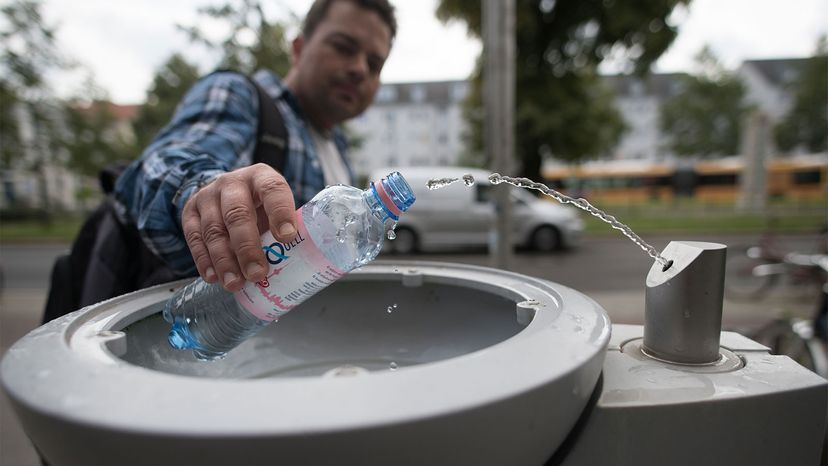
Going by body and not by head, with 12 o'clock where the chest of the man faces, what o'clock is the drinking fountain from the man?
The drinking fountain is roughly at 1 o'clock from the man.

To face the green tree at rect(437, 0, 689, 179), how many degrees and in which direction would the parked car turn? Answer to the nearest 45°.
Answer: approximately 45° to its left

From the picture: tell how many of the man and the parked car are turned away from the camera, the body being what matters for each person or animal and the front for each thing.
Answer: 0

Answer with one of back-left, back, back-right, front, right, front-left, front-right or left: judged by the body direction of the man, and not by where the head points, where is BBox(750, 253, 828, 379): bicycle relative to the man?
front-left

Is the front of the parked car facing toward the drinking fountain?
no

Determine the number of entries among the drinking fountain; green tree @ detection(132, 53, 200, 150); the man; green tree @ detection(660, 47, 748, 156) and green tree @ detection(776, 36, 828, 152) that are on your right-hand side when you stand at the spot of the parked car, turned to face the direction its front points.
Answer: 2

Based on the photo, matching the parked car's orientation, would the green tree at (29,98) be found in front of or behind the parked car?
behind

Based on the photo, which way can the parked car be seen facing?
to the viewer's right

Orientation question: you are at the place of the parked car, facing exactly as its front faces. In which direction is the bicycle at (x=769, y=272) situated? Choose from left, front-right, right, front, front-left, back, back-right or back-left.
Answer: front-right

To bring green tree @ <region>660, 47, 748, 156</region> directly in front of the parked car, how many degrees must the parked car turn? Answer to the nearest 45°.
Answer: approximately 45° to its left

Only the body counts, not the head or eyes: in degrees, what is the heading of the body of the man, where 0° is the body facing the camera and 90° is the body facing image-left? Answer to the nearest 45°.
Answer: approximately 315°

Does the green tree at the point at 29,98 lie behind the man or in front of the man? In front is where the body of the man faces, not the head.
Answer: behind

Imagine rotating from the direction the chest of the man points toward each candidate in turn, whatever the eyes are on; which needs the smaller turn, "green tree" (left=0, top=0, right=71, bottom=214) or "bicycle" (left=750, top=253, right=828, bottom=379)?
the bicycle

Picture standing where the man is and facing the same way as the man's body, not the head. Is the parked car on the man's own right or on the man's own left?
on the man's own left
